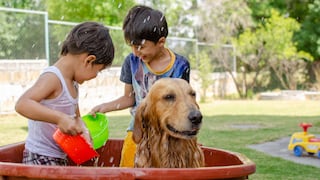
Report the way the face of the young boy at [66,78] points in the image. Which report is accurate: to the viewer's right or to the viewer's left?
to the viewer's right

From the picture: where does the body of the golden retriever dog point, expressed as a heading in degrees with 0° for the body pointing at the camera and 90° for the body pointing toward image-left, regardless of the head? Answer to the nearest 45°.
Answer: approximately 315°

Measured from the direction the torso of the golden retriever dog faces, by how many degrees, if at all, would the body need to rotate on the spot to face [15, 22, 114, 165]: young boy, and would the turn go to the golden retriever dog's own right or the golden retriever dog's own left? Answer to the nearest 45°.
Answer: approximately 135° to the golden retriever dog's own right

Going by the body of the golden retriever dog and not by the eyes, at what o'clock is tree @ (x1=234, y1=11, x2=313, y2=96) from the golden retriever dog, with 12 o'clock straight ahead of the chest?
The tree is roughly at 8 o'clock from the golden retriever dog.

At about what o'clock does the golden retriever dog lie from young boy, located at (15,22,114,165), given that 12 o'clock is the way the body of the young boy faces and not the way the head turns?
The golden retriever dog is roughly at 1 o'clock from the young boy.

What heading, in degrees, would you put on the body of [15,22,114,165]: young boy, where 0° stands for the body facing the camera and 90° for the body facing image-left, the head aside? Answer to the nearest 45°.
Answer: approximately 270°

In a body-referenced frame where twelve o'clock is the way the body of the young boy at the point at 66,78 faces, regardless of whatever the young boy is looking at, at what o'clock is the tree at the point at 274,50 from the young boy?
The tree is roughly at 10 o'clock from the young boy.
